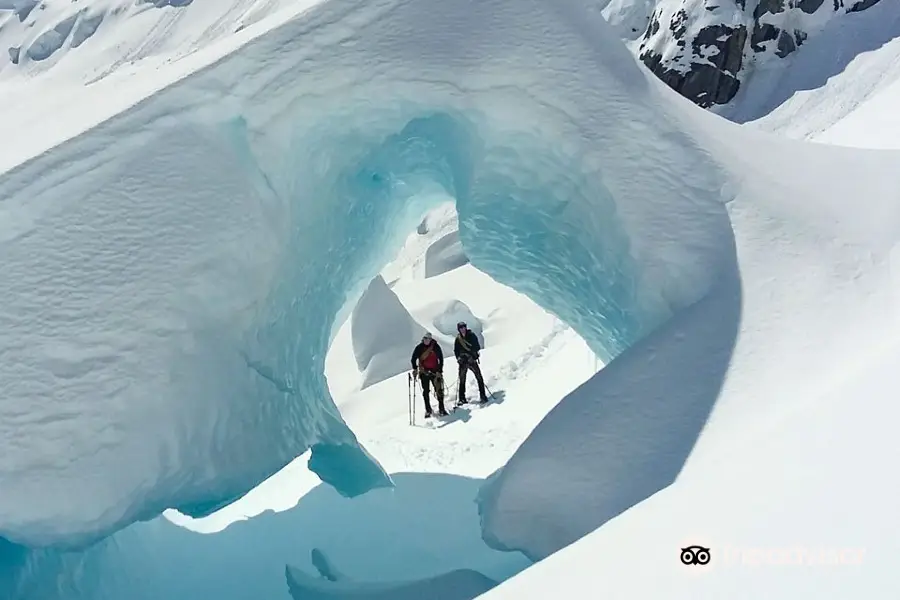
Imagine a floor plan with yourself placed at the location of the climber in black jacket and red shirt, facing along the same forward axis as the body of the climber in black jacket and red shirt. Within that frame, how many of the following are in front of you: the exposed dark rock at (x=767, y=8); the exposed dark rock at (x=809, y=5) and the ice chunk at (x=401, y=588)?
1

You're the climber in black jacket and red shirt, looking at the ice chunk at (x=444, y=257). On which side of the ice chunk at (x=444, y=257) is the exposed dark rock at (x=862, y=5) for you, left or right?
right

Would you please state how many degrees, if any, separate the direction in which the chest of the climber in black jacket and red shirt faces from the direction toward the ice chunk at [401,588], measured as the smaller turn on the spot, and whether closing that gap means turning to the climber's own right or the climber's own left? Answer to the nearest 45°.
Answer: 0° — they already face it

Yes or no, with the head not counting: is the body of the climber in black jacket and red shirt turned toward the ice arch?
yes

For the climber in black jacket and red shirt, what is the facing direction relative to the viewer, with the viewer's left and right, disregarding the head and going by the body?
facing the viewer

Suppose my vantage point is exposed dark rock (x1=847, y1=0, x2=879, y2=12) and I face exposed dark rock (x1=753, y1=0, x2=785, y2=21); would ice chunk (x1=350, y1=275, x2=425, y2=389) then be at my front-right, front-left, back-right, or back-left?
front-left

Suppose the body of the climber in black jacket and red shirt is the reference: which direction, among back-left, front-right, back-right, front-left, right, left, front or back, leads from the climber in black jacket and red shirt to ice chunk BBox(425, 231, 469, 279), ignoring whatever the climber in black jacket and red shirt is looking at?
back

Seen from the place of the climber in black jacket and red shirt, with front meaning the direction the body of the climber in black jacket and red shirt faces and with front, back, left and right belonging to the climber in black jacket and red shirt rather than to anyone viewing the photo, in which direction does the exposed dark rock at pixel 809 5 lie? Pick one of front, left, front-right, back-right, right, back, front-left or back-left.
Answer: back-left

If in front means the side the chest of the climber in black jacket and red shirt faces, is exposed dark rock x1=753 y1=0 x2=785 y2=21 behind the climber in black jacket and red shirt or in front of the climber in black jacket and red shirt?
behind

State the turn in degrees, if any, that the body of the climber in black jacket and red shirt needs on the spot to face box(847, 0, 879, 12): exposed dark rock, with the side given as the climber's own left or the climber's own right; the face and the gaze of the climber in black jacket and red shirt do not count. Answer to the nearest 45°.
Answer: approximately 135° to the climber's own left

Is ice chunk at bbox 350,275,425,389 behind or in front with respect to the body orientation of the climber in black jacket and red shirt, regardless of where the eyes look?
behind
